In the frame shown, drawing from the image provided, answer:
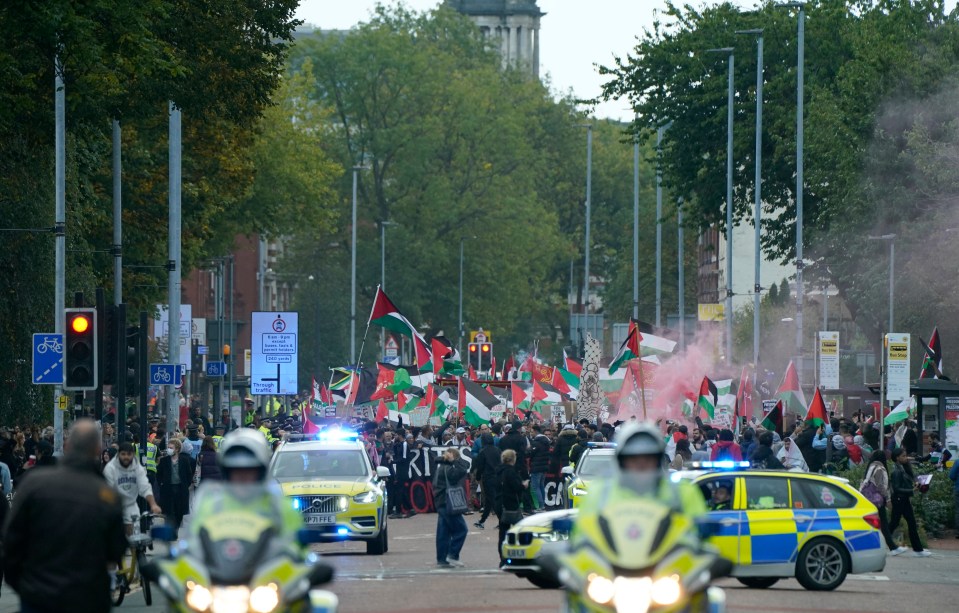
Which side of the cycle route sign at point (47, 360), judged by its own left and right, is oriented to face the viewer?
front

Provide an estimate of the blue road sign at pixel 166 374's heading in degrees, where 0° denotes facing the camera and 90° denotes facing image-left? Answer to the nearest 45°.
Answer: approximately 0°

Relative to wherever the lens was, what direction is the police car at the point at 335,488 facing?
facing the viewer

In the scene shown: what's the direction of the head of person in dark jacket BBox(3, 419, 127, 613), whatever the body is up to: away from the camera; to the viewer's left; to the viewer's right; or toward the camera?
away from the camera

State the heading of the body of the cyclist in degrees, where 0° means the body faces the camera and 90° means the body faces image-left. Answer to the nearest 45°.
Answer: approximately 0°

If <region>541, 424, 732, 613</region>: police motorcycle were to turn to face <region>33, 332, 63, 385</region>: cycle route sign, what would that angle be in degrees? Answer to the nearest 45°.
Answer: approximately 135° to its right

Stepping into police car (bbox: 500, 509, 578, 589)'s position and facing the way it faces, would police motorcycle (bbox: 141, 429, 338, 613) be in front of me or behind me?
in front

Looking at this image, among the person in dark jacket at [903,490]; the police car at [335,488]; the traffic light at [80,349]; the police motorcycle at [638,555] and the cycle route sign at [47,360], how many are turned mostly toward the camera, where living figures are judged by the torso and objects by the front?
4

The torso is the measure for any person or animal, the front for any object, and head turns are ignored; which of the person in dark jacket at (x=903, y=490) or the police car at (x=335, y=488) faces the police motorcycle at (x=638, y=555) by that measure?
the police car

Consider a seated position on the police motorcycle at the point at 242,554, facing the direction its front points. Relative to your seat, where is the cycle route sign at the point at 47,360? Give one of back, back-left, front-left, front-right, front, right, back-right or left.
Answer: back

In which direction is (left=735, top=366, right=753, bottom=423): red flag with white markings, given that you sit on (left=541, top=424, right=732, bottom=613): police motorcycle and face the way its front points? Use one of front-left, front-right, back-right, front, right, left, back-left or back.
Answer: back

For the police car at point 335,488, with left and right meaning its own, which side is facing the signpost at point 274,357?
back

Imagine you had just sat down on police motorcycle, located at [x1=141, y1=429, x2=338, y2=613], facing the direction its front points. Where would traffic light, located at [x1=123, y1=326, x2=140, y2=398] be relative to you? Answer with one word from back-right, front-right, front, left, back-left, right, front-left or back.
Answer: back

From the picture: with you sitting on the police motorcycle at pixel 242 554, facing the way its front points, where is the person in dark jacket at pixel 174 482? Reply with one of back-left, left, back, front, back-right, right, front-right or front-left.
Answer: back
